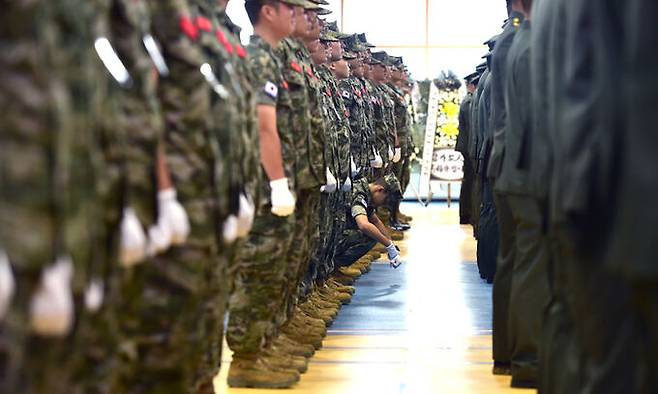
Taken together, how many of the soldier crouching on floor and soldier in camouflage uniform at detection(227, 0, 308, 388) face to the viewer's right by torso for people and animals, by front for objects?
2

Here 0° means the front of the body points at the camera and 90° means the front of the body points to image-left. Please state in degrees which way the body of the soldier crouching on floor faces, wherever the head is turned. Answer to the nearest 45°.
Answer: approximately 270°

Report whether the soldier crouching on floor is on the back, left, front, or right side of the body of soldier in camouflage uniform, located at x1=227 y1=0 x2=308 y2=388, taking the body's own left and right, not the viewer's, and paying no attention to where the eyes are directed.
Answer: left

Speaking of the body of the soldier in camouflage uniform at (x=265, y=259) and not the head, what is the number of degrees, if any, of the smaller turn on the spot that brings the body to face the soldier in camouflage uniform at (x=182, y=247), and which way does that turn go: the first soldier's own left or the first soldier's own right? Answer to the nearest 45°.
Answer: approximately 90° to the first soldier's own right

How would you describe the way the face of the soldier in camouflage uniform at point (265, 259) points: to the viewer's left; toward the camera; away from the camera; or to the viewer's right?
to the viewer's right

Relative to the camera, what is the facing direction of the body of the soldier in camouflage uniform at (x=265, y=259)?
to the viewer's right

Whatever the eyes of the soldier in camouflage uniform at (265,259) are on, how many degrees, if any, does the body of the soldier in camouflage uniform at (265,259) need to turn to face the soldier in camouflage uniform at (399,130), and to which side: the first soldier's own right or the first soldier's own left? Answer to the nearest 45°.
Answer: approximately 90° to the first soldier's own left

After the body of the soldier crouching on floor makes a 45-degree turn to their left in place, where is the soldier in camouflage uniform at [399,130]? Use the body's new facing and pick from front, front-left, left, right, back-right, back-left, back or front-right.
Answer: front-left

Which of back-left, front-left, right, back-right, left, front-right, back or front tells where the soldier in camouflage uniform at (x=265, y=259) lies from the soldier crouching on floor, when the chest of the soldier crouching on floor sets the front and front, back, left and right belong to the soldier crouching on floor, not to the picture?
right

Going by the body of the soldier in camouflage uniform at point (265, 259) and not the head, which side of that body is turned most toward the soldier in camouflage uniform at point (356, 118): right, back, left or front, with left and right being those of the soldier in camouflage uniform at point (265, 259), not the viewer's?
left

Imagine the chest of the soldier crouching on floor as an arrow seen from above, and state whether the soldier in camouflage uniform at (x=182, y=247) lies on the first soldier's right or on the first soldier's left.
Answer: on the first soldier's right
